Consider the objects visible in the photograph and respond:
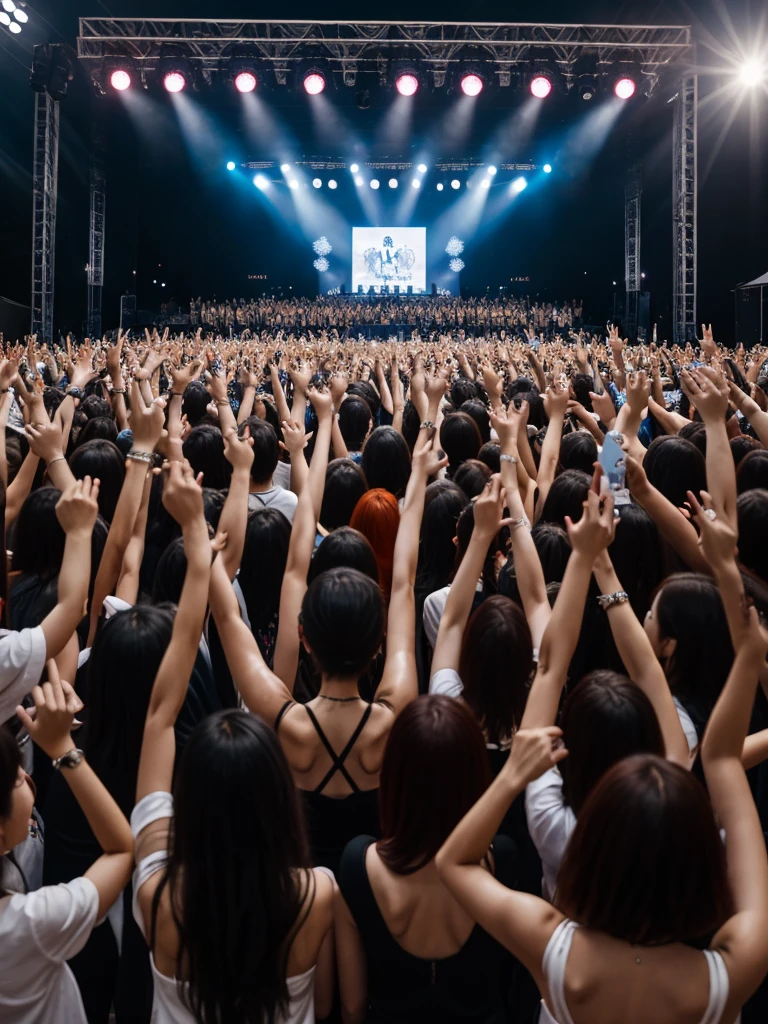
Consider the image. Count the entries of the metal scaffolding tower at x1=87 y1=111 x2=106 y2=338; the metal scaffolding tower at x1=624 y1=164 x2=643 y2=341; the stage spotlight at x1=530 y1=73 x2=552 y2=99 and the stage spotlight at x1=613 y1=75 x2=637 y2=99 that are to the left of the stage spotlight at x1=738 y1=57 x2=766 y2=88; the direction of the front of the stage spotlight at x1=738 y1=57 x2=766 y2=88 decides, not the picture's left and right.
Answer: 0

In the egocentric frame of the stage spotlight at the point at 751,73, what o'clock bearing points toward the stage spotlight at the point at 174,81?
the stage spotlight at the point at 174,81 is roughly at 2 o'clock from the stage spotlight at the point at 751,73.

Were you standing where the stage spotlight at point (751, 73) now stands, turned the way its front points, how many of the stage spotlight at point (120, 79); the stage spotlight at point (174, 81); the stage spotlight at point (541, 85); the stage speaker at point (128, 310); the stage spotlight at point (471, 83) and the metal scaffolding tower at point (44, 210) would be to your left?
0

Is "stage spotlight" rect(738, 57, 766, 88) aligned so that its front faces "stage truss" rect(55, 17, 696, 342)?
no

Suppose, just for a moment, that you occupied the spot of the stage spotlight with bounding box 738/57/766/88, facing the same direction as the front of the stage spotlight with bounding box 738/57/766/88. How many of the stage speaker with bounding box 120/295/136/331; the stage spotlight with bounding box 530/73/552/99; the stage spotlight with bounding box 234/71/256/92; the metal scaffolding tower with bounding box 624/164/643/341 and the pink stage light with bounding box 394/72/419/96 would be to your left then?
0

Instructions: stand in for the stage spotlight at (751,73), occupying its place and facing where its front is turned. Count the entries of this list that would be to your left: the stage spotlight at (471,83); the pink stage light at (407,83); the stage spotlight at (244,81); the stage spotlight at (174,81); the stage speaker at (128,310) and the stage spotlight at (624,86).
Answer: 0

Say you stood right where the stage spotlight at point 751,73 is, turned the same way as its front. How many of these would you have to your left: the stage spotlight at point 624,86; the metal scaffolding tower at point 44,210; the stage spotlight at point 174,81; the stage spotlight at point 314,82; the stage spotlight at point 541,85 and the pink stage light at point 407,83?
0

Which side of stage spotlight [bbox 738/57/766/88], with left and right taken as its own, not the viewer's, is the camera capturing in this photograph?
front

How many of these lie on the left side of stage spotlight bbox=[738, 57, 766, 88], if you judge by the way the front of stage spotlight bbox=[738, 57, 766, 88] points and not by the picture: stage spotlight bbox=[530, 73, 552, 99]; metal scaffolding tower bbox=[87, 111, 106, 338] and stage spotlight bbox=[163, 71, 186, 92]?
0

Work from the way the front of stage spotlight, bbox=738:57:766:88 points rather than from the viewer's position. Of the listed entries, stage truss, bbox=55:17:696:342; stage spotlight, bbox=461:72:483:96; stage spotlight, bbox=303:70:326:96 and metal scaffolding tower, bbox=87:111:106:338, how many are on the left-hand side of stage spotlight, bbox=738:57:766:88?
0

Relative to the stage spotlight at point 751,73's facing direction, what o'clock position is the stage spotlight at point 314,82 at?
the stage spotlight at point 314,82 is roughly at 2 o'clock from the stage spotlight at point 751,73.

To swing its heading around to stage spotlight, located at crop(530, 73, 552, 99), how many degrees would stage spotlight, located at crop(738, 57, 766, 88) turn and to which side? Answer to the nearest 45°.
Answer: approximately 45° to its right

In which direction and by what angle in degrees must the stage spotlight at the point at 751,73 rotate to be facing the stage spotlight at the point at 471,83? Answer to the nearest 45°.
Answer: approximately 45° to its right

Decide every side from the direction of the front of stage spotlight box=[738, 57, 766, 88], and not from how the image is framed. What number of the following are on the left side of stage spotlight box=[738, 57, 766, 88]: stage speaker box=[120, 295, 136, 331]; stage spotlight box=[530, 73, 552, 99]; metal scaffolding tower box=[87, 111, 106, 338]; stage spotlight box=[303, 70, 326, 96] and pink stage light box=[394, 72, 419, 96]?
0

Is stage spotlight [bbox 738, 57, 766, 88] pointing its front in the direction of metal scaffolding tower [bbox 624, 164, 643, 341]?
no

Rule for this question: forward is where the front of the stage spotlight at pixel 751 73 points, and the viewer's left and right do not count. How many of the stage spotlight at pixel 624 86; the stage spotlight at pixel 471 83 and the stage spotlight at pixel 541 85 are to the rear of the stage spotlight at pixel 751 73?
0

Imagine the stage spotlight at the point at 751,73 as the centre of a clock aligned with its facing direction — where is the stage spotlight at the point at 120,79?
the stage spotlight at the point at 120,79 is roughly at 2 o'clock from the stage spotlight at the point at 751,73.
